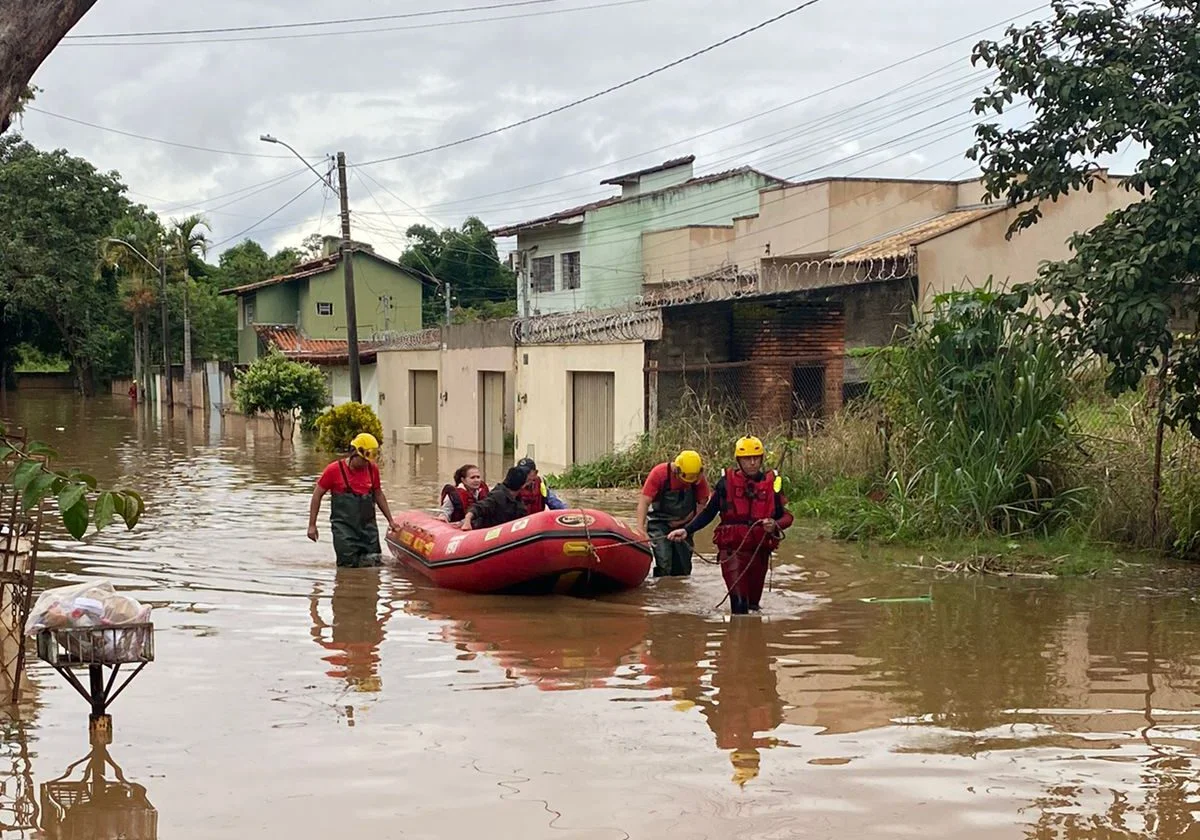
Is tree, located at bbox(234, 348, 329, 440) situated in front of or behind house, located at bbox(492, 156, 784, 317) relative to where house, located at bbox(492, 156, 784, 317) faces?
in front

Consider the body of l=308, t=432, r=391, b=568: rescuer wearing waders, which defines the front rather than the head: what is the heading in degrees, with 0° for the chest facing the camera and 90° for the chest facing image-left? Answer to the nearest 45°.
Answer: approximately 315°

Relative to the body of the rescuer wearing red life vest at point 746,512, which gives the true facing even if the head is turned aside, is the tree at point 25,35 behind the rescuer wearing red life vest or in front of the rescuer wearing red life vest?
in front

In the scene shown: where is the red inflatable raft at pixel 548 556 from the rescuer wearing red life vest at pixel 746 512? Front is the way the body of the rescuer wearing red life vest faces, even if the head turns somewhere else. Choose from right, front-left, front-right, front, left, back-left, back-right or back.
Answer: back-right

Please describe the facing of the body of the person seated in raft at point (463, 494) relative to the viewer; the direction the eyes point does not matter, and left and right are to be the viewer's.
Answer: facing the viewer and to the right of the viewer

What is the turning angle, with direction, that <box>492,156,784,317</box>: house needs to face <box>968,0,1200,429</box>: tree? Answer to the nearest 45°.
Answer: approximately 45° to its left

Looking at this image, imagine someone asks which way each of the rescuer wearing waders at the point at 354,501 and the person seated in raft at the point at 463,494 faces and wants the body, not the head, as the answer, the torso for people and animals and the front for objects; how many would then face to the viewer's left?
0

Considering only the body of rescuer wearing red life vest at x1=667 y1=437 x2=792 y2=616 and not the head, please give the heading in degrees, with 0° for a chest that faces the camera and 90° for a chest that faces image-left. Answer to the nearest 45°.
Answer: approximately 0°

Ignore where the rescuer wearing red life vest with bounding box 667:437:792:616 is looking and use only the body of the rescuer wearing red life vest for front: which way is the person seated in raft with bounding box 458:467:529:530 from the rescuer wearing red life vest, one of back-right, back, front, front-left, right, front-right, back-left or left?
back-right

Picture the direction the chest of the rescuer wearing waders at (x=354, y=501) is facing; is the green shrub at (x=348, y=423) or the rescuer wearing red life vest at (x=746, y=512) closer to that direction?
the rescuer wearing red life vest

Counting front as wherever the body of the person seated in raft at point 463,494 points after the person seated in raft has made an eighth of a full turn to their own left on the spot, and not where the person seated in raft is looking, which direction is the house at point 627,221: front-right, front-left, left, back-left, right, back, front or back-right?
left

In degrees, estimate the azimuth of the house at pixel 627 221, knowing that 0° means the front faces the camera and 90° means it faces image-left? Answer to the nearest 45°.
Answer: approximately 45°

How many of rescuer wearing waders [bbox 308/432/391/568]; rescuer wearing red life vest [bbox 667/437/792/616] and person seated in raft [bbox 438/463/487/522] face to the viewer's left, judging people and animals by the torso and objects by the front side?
0

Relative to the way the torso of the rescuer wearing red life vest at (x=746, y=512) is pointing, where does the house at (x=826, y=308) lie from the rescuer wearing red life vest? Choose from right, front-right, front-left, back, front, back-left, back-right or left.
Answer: back

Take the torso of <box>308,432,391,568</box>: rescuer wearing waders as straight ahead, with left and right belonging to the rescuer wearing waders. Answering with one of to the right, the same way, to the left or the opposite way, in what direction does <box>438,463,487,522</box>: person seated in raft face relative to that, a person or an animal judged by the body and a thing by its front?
the same way
